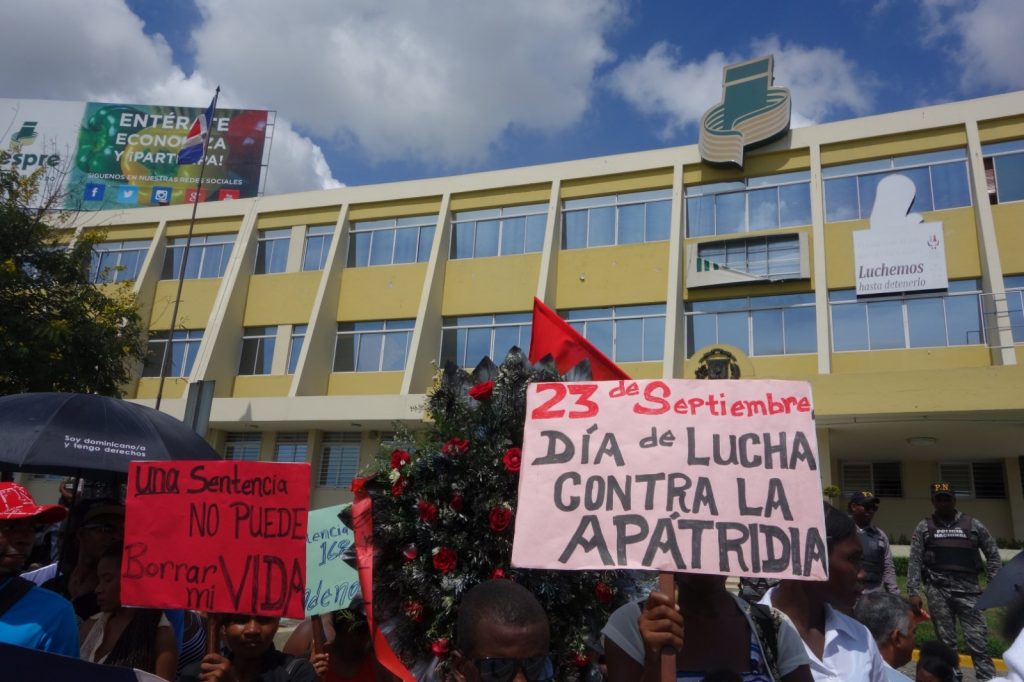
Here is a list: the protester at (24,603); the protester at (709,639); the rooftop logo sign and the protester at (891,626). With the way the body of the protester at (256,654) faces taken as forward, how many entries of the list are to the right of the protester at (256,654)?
1

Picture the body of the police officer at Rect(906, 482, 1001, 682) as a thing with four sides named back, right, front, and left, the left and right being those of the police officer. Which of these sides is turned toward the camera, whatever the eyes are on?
front

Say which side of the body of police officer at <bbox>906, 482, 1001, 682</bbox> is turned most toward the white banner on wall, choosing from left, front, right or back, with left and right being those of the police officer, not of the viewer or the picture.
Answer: back

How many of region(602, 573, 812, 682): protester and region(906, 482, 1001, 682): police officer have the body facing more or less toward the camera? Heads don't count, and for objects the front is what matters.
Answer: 2

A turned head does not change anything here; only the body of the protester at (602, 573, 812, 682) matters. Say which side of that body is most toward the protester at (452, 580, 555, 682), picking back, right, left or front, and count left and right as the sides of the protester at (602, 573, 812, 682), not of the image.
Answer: right

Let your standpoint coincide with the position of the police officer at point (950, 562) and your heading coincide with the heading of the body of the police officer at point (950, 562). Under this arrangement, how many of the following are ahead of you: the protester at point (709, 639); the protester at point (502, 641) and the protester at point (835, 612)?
3

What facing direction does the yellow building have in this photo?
toward the camera

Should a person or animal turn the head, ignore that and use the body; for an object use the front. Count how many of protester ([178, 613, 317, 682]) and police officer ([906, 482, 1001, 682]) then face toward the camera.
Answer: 2

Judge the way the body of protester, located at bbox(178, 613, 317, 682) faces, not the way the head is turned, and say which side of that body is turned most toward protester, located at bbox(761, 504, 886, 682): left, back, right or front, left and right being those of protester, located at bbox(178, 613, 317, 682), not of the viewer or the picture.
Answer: left

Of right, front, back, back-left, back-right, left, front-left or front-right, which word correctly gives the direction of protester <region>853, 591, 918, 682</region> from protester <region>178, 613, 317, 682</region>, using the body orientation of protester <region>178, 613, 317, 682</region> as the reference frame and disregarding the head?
left
